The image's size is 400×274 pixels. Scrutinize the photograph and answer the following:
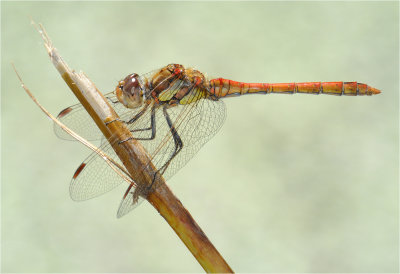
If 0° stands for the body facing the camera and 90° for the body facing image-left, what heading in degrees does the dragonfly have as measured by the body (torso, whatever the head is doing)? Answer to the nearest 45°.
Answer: approximately 90°
